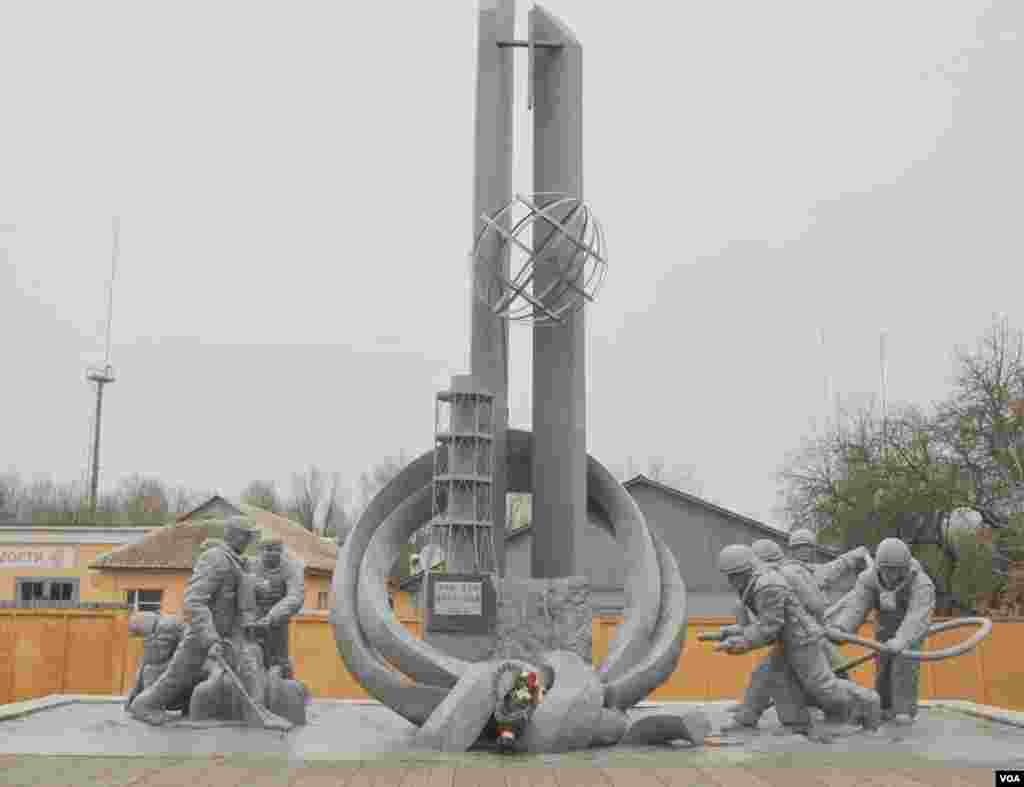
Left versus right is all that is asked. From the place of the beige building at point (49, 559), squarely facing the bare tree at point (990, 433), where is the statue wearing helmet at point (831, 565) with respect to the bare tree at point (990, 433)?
right

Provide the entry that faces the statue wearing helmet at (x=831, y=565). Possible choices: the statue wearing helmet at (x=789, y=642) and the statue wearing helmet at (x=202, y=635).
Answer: the statue wearing helmet at (x=202, y=635)

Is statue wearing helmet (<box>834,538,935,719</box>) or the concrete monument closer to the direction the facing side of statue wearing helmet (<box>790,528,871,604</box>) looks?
the concrete monument

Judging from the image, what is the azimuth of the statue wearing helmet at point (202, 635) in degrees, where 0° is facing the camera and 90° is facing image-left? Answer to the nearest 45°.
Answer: approximately 270°

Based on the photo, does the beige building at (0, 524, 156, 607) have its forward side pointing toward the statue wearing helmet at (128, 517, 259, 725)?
yes

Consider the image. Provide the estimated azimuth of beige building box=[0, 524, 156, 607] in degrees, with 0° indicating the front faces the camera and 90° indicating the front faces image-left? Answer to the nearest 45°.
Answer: approximately 0°

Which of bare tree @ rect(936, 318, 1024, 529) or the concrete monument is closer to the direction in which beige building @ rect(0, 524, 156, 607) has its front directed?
the concrete monument

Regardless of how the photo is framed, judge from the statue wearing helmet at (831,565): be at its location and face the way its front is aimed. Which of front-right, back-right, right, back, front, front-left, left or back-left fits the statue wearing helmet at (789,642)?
front-left

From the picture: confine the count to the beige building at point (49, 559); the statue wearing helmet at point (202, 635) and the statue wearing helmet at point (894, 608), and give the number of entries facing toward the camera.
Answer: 2

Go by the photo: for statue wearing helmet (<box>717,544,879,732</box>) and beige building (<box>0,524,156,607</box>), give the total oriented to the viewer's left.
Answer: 1

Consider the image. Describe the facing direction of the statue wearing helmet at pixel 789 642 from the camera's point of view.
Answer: facing to the left of the viewer

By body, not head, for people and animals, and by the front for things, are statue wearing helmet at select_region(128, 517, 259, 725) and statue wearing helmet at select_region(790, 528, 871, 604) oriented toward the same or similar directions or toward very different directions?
very different directions

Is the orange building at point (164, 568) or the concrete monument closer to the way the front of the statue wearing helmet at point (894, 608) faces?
the concrete monument

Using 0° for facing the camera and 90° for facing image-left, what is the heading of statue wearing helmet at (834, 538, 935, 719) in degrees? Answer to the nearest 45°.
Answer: approximately 0°

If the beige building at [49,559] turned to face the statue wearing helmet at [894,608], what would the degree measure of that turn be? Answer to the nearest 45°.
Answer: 0° — it already faces it
